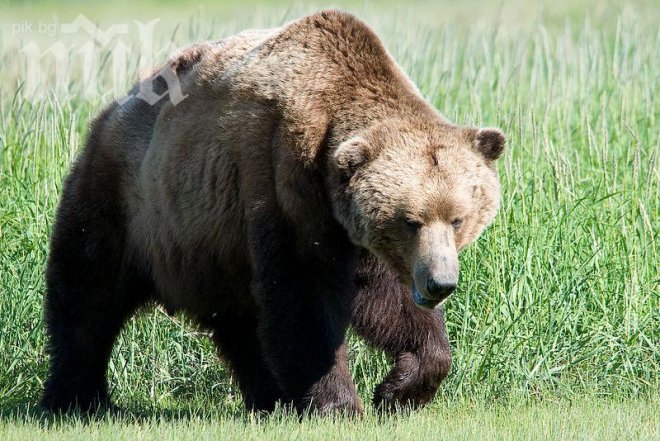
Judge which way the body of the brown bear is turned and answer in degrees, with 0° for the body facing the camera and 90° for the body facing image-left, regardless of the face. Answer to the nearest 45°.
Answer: approximately 315°
